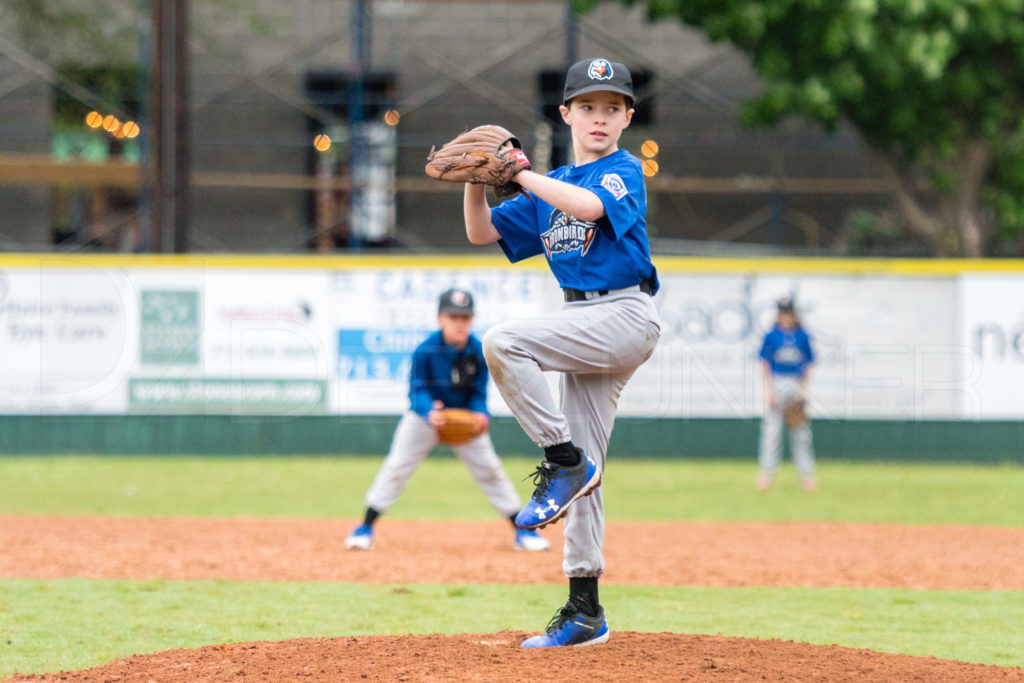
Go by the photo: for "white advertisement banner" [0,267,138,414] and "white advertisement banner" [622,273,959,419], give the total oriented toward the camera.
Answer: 2

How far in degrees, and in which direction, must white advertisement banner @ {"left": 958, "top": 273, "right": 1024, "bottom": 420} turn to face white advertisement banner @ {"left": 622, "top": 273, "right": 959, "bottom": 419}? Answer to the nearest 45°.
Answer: approximately 90° to its right

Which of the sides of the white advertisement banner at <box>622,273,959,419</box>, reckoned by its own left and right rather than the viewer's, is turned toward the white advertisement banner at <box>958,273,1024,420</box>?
left

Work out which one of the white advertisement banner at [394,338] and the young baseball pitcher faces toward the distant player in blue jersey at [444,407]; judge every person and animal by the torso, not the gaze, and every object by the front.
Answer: the white advertisement banner

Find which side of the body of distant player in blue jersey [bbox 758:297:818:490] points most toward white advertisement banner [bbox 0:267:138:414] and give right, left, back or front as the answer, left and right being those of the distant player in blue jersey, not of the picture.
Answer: right

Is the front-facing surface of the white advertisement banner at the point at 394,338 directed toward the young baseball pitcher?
yes

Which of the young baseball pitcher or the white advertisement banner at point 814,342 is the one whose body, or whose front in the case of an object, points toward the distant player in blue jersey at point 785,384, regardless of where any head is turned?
the white advertisement banner

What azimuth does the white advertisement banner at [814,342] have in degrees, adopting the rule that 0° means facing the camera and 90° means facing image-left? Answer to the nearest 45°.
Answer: approximately 0°

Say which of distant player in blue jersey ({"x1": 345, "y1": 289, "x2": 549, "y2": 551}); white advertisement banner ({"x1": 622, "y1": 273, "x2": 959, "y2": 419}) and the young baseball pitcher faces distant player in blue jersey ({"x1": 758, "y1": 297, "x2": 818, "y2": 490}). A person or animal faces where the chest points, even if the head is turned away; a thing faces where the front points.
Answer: the white advertisement banner

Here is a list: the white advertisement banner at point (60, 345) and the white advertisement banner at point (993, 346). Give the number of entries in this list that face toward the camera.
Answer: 2

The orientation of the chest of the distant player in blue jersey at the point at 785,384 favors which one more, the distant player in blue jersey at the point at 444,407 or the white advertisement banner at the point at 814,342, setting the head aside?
the distant player in blue jersey

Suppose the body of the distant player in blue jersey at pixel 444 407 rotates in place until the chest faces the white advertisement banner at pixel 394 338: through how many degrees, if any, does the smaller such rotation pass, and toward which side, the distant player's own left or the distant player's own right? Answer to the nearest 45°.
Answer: approximately 180°
